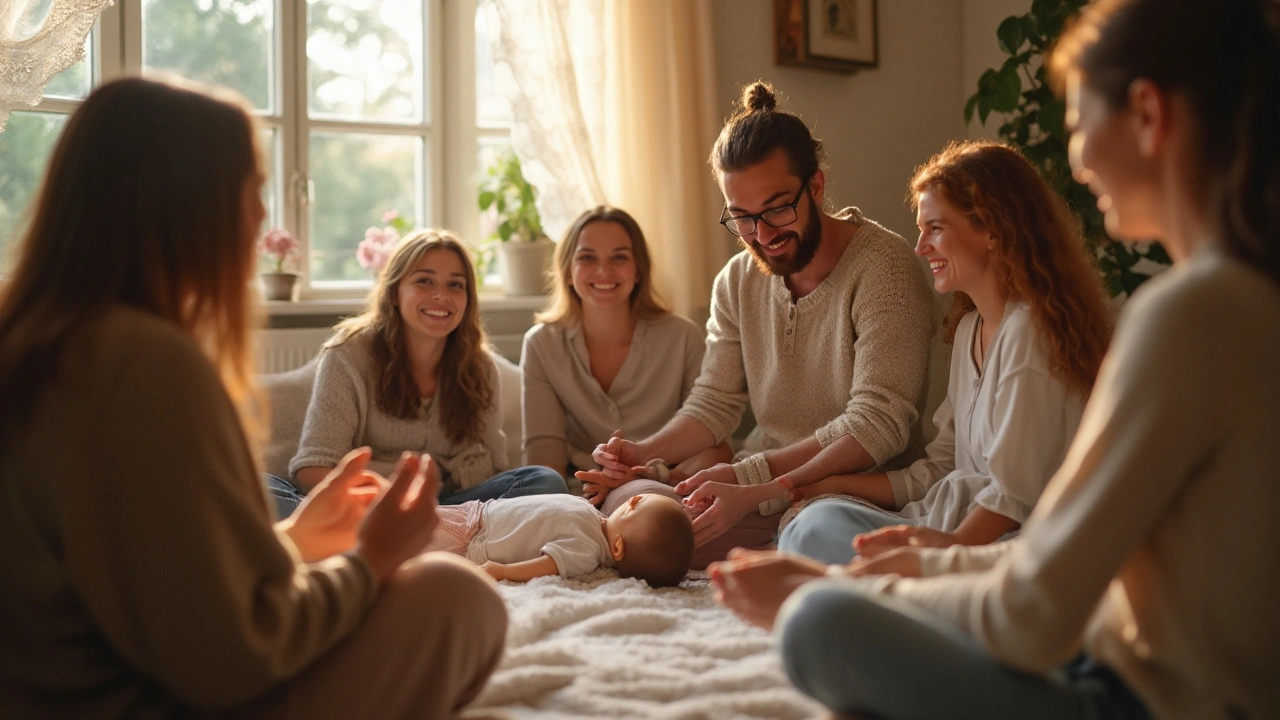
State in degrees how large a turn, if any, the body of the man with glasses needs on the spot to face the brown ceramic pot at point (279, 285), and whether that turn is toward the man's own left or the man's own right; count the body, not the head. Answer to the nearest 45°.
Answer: approximately 90° to the man's own right

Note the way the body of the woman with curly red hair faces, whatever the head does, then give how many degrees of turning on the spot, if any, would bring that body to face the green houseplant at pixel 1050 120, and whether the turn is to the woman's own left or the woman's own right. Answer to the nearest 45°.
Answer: approximately 90° to the woman's own right

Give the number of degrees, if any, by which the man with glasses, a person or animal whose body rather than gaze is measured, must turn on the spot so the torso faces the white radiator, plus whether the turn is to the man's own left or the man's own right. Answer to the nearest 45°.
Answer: approximately 90° to the man's own right

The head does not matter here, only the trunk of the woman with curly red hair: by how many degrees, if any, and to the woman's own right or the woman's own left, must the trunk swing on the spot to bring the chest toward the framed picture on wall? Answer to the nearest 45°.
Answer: approximately 90° to the woman's own right

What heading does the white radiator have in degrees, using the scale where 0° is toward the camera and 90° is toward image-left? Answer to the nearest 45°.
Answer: approximately 0°

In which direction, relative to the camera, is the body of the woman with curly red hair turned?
to the viewer's left

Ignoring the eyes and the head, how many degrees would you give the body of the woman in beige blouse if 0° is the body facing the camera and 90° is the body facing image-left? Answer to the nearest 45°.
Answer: approximately 0°
